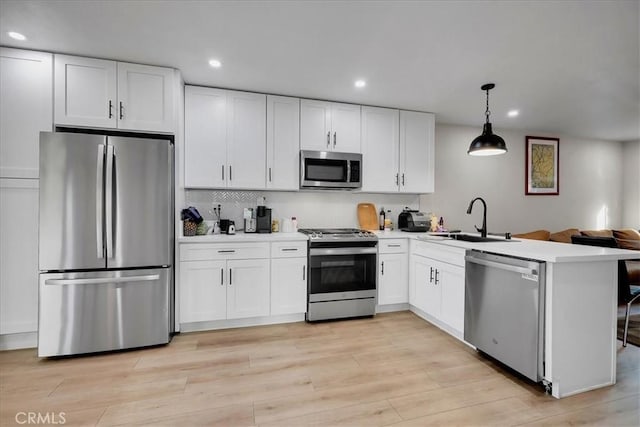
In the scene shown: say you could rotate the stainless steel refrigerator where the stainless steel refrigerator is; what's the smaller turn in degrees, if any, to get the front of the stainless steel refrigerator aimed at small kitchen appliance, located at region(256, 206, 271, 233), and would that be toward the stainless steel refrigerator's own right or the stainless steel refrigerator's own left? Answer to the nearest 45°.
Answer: approximately 90° to the stainless steel refrigerator's own left

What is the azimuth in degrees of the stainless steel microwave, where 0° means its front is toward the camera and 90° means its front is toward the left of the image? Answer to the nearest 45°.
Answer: approximately 0°

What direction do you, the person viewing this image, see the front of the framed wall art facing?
facing the viewer and to the right of the viewer

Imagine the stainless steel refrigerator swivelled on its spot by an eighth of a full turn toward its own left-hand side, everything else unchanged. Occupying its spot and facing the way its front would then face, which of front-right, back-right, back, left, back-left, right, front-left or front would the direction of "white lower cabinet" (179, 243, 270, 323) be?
front-left

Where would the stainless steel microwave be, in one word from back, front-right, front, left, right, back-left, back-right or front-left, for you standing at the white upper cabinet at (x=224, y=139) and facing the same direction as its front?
left

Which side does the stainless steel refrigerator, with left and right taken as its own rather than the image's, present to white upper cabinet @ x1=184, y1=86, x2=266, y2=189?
left

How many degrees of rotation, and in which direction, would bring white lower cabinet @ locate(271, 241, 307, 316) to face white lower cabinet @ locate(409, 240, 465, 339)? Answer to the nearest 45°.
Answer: approximately 90° to its left

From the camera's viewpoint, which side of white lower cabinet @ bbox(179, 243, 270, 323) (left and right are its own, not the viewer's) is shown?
front

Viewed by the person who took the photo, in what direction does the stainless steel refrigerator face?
facing the viewer

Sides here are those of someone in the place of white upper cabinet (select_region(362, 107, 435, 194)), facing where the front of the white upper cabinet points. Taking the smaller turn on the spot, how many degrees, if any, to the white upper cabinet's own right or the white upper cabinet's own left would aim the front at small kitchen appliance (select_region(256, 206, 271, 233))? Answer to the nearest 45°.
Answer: approximately 45° to the white upper cabinet's own right

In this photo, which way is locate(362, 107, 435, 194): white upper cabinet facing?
toward the camera

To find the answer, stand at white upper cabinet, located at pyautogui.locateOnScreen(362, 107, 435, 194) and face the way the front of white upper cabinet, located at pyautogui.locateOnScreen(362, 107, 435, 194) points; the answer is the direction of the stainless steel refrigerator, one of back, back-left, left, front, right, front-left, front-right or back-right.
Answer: front-right
